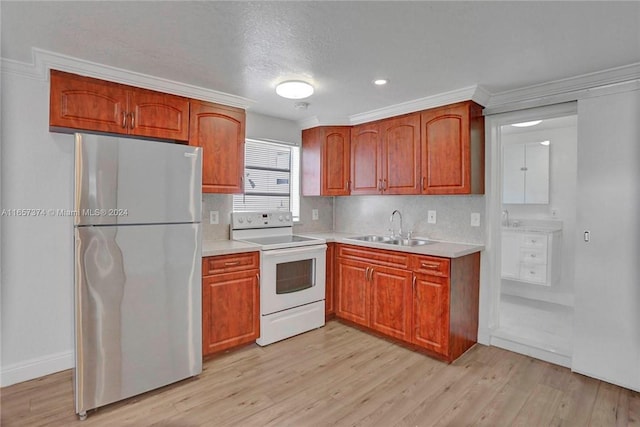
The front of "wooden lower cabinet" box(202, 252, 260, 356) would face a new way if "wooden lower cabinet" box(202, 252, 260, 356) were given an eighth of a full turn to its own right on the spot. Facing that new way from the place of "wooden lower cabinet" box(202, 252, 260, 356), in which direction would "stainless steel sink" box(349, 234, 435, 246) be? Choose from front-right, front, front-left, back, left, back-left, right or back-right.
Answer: left

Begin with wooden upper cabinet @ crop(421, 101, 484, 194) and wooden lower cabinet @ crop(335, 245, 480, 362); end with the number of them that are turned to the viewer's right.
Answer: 0

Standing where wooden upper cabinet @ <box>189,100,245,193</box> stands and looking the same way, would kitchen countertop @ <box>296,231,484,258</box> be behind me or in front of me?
in front

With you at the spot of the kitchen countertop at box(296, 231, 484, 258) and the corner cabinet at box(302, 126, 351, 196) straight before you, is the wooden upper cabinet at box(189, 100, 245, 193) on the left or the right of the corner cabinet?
left

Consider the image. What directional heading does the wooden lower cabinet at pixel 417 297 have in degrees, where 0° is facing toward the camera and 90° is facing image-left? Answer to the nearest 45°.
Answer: approximately 45°

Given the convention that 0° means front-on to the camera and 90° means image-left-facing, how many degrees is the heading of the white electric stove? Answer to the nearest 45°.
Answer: approximately 315°

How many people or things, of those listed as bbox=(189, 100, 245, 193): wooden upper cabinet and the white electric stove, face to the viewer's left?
0

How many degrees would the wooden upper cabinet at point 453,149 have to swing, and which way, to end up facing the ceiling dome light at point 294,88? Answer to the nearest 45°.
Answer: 0° — it already faces it

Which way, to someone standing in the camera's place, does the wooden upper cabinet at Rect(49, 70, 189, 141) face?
facing the viewer and to the right of the viewer

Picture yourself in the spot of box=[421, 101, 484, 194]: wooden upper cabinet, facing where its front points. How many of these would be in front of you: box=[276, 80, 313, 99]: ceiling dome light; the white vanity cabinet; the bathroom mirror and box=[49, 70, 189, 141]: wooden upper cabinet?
2

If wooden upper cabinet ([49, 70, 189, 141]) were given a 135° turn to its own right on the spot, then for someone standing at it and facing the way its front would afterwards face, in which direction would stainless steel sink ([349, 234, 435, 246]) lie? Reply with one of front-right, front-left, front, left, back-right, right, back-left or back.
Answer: back

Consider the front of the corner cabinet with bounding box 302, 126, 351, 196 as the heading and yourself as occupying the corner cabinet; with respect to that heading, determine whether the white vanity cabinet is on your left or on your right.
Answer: on your left
